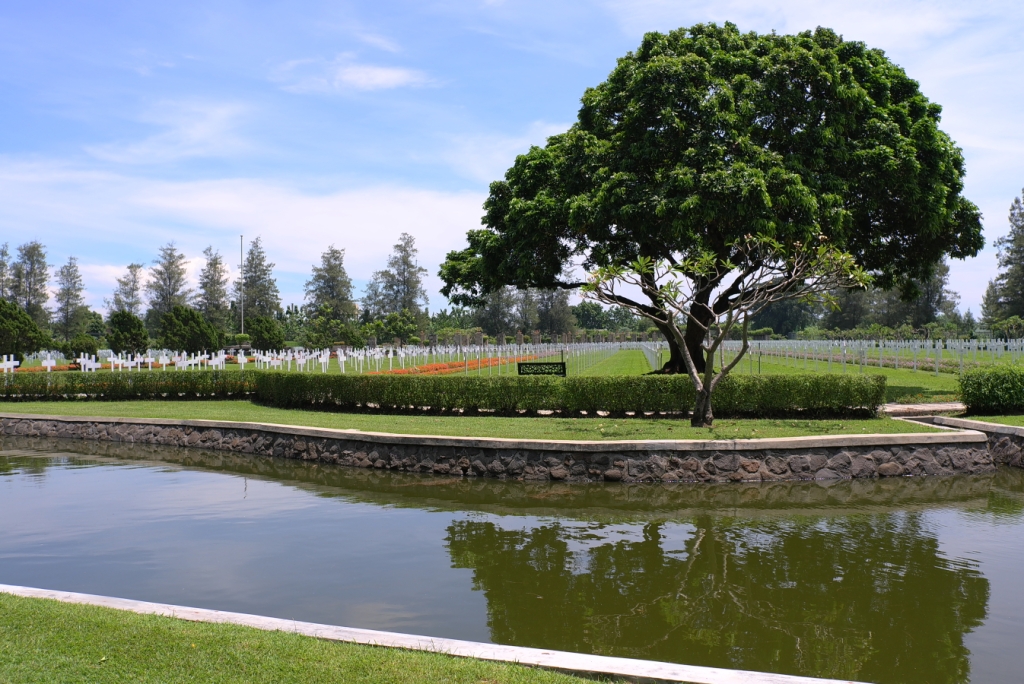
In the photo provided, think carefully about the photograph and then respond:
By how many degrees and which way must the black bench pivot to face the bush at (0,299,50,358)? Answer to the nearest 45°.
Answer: approximately 135° to its right

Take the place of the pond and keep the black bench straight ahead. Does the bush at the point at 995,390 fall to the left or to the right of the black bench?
right

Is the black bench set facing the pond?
yes
